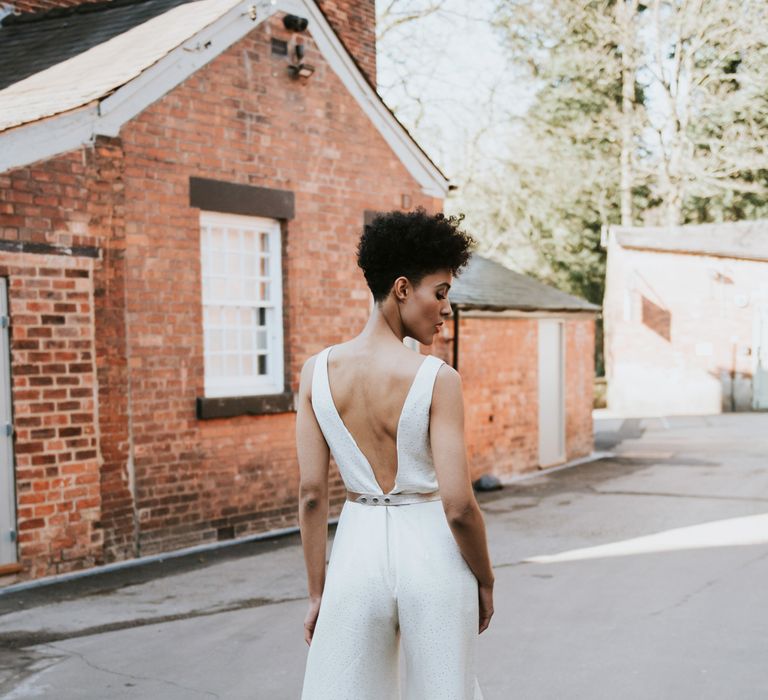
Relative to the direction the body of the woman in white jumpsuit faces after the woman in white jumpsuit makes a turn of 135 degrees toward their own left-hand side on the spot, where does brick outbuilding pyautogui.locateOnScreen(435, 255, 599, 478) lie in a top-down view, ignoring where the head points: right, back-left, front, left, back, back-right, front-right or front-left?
back-right

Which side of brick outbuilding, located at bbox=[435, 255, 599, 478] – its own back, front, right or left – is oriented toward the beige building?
left

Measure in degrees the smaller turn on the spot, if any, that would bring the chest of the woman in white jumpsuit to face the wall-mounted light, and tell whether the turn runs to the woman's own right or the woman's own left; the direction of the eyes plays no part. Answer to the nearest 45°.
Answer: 0° — they already face it

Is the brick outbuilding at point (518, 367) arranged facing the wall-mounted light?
no

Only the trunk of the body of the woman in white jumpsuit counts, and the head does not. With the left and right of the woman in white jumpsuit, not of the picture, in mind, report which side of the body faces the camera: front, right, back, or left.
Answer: back

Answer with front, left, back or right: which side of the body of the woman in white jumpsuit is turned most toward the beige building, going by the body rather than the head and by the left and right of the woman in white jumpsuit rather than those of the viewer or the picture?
front
